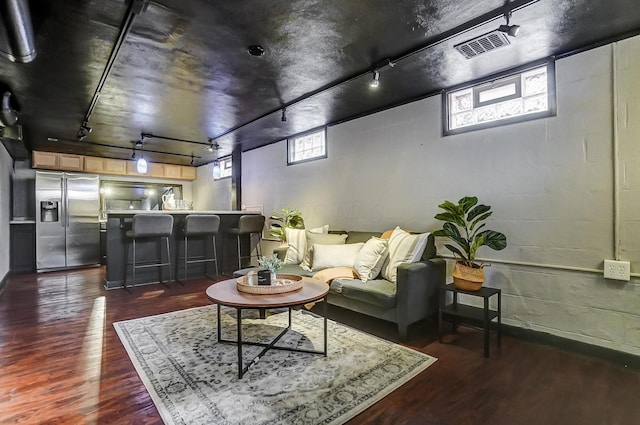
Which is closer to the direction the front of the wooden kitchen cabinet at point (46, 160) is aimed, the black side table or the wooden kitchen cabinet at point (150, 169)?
the black side table

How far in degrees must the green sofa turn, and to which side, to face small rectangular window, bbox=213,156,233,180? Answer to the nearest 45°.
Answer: approximately 90° to its right

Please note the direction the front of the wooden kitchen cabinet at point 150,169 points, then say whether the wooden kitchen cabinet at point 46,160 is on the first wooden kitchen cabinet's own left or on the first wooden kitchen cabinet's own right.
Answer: on the first wooden kitchen cabinet's own right

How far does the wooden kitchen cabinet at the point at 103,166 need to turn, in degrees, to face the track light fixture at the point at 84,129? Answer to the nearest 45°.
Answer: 0° — it already faces it

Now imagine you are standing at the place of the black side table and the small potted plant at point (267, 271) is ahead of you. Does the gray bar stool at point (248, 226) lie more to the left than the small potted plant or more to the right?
right

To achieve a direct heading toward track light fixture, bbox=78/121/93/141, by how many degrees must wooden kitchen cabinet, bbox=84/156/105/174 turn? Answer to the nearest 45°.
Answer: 0° — it already faces it

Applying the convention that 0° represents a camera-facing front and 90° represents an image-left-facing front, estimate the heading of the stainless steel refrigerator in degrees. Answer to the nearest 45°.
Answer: approximately 0°

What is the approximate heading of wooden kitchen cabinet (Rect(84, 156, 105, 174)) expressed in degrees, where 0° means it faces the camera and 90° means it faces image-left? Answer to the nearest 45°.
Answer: approximately 0°

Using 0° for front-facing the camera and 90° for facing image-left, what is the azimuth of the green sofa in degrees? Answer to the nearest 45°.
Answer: approximately 45°

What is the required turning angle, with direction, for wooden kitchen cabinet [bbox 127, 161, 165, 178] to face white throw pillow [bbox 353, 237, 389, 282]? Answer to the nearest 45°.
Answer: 0° — it already faces it

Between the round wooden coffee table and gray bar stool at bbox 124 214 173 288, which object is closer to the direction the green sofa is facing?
the round wooden coffee table

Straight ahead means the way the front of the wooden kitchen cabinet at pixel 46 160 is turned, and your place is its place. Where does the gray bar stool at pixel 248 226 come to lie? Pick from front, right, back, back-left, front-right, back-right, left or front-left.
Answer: front-left
